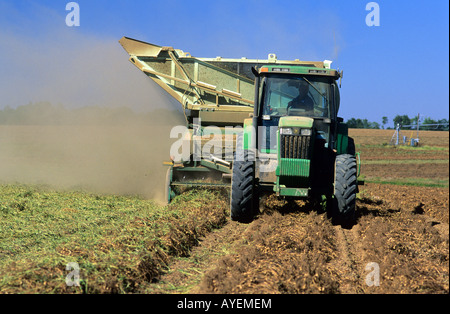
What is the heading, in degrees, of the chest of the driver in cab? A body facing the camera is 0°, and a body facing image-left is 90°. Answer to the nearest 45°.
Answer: approximately 0°

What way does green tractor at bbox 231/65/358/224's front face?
toward the camera
